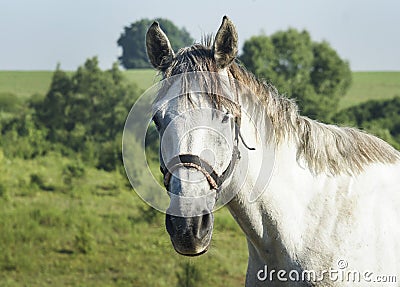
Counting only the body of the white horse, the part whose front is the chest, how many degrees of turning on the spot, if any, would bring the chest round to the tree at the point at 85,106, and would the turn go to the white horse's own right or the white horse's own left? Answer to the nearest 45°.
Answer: approximately 135° to the white horse's own right

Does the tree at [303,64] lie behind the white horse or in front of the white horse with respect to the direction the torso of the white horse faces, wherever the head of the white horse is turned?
behind

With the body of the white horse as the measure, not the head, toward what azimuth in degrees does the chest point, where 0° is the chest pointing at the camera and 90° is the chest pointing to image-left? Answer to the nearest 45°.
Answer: approximately 45°
